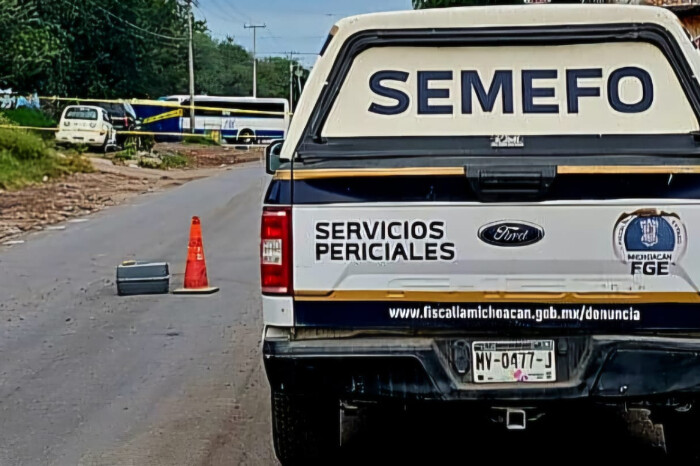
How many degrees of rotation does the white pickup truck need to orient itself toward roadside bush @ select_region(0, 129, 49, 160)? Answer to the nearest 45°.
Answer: approximately 45° to its left

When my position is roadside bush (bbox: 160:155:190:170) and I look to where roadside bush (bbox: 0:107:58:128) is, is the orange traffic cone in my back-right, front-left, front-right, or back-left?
back-left

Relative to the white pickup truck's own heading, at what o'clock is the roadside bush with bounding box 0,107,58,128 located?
The roadside bush is roughly at 11 o'clock from the white pickup truck.

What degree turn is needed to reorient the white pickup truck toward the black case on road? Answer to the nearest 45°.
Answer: approximately 45° to its left

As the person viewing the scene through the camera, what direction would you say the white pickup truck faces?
facing away from the viewer

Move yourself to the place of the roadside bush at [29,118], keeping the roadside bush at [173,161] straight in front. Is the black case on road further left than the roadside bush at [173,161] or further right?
right
